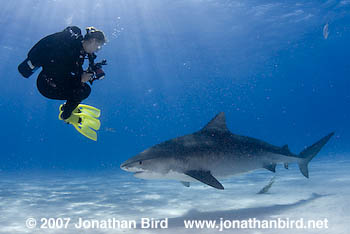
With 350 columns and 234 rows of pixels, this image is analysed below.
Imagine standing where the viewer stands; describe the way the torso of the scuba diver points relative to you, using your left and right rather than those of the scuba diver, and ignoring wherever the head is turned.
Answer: facing to the right of the viewer

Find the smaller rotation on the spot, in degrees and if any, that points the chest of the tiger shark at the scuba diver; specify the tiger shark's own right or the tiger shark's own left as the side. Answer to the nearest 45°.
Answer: approximately 45° to the tiger shark's own left

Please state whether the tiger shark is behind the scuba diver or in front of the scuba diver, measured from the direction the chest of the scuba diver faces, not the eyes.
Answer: in front

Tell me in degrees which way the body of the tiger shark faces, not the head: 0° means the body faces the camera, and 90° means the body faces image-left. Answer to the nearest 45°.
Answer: approximately 90°

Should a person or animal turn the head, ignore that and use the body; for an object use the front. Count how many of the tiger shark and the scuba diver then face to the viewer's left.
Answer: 1
